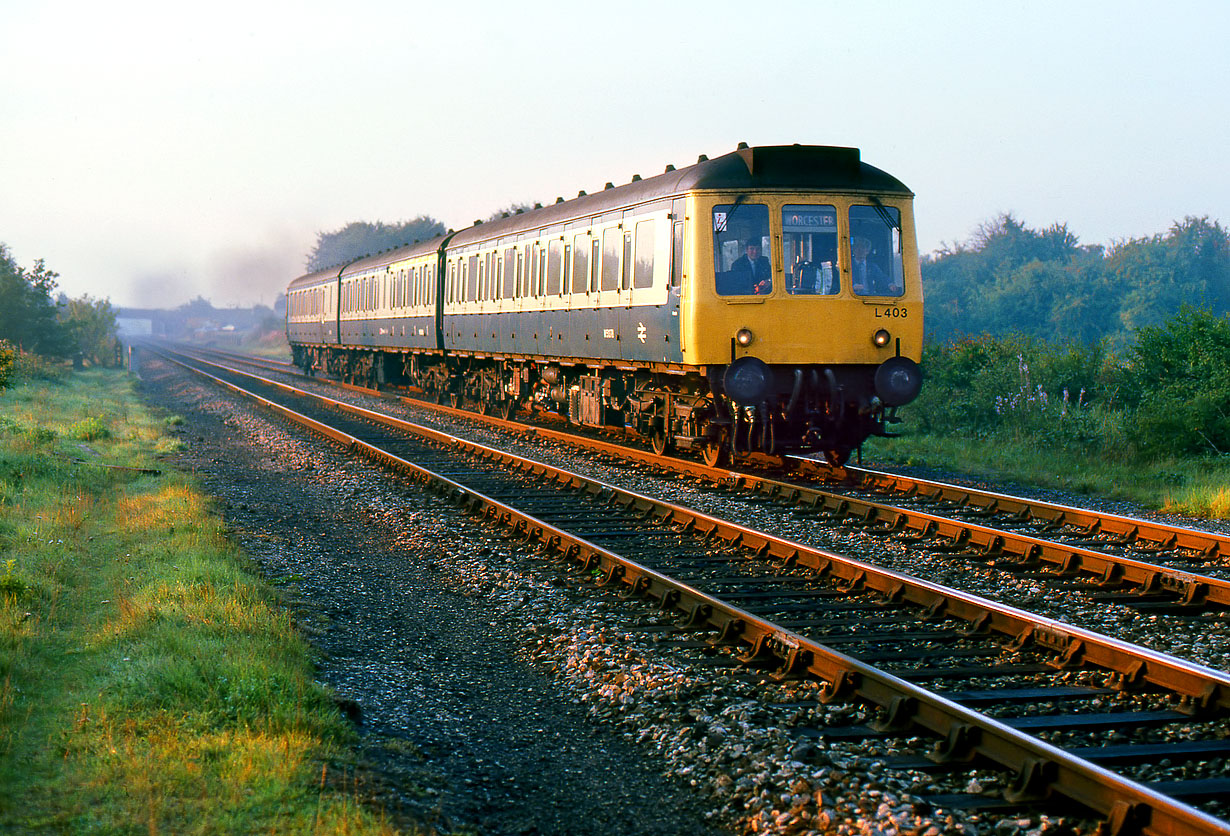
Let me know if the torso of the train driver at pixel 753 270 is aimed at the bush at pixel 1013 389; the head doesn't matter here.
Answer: no

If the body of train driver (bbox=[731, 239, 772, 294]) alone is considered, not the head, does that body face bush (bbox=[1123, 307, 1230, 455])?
no

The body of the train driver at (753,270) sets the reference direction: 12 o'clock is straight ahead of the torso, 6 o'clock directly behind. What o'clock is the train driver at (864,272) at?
the train driver at (864,272) is roughly at 10 o'clock from the train driver at (753,270).

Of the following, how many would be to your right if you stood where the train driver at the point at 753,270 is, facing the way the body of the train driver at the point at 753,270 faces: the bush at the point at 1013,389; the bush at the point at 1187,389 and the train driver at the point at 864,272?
0

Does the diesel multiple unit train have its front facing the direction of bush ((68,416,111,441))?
no

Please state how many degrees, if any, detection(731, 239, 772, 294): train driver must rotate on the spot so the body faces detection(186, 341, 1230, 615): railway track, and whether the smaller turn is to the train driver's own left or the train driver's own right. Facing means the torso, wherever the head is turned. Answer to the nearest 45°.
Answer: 0° — they already face it

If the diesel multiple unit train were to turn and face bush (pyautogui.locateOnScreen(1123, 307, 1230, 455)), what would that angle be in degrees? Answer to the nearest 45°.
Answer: approximately 45° to its left

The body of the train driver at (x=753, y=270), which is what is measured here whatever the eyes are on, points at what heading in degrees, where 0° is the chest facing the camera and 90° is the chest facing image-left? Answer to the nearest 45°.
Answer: approximately 315°

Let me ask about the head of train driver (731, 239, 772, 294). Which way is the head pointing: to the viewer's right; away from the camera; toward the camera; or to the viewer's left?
toward the camera

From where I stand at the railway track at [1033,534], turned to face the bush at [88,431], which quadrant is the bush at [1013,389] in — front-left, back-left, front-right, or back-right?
front-right
